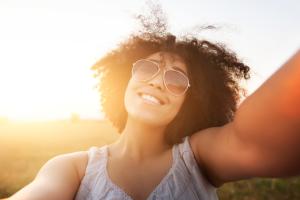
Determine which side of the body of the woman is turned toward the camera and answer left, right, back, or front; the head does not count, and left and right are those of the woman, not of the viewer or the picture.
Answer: front
